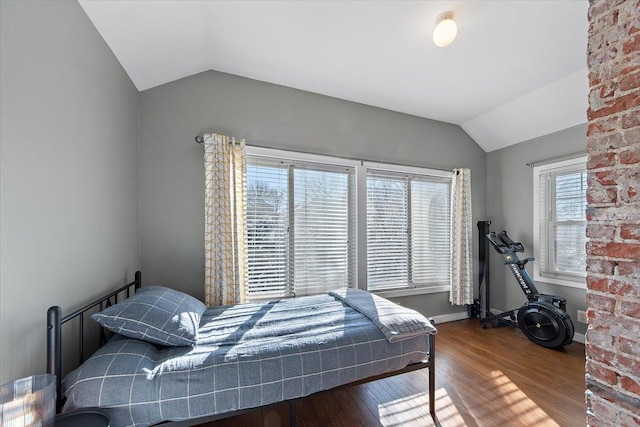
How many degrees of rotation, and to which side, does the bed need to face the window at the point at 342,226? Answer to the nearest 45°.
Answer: approximately 45° to its left

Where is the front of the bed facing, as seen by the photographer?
facing to the right of the viewer

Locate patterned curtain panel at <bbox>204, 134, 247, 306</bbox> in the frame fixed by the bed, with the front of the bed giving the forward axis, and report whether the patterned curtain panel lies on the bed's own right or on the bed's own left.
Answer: on the bed's own left

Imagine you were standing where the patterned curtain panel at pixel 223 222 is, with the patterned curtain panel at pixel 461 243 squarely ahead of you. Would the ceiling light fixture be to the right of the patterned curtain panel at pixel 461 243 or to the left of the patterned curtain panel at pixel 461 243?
right

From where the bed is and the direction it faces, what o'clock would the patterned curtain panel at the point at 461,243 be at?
The patterned curtain panel is roughly at 11 o'clock from the bed.
